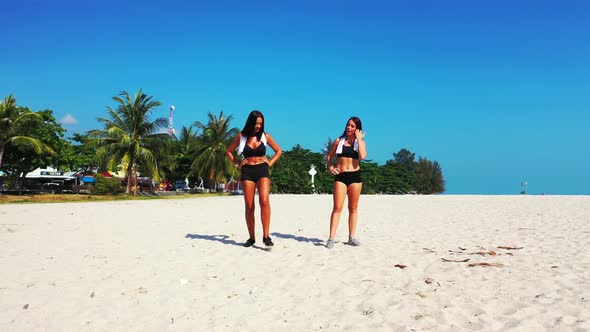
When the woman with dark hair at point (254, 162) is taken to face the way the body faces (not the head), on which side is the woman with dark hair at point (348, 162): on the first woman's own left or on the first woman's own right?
on the first woman's own left

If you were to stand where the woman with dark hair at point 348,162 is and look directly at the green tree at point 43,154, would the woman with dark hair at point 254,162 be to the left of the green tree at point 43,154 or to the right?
left

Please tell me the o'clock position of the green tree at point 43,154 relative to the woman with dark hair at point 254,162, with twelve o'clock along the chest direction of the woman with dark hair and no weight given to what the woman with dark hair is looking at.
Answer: The green tree is roughly at 5 o'clock from the woman with dark hair.

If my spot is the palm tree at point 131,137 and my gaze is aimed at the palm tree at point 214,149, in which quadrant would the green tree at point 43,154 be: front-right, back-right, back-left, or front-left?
back-left

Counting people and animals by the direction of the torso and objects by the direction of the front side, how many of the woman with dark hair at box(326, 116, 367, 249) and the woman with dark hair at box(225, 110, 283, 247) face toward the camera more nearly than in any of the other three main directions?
2

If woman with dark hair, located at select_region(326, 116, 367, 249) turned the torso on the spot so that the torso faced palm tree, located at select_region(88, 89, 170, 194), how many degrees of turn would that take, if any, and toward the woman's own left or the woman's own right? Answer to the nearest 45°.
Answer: approximately 135° to the woman's own right

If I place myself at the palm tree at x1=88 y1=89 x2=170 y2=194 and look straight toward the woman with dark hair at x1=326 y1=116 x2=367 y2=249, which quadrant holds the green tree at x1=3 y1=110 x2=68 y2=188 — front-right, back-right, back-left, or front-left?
back-right

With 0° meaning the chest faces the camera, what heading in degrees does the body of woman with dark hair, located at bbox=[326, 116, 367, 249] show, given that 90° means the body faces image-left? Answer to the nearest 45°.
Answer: approximately 0°

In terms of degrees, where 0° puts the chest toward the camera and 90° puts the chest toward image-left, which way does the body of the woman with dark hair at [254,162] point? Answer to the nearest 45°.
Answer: approximately 0°

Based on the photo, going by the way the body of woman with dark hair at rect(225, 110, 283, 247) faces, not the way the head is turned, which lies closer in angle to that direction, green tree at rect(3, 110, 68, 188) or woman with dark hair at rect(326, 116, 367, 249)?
the woman with dark hair

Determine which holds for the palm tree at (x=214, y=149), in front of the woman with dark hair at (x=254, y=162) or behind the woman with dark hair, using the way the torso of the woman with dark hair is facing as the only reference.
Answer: behind

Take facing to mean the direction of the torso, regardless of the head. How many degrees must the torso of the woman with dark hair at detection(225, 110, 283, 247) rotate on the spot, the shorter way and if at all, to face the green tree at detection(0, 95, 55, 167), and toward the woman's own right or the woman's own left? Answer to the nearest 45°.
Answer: approximately 135° to the woman's own right
